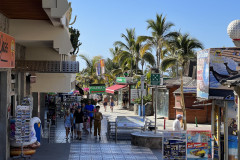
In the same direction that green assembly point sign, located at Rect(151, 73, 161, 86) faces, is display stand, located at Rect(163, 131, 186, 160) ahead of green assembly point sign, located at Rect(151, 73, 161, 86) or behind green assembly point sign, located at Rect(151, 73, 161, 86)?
ahead

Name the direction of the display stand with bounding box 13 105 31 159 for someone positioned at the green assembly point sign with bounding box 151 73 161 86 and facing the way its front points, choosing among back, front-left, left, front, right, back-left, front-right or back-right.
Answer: front-right

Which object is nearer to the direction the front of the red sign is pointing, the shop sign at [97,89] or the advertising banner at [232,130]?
the advertising banner

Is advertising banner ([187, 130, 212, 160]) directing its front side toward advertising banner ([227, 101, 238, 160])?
no

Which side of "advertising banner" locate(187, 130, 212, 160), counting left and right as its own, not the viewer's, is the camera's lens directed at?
front

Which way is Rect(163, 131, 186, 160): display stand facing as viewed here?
toward the camera

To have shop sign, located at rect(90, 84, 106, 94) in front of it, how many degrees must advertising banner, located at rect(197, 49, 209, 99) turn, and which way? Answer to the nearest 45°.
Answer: approximately 135° to its right

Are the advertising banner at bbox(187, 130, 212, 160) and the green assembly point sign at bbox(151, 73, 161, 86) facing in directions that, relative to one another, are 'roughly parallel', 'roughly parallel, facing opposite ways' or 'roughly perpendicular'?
roughly parallel

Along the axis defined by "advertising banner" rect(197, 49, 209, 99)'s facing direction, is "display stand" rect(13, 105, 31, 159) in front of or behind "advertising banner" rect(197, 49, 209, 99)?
in front

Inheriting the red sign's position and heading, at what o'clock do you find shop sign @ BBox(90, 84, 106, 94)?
The shop sign is roughly at 8 o'clock from the red sign.

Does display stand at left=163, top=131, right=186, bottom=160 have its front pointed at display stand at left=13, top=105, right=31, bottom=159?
no

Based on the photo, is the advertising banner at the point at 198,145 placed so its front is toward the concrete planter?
no

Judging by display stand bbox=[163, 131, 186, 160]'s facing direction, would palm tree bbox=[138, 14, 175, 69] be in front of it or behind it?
behind

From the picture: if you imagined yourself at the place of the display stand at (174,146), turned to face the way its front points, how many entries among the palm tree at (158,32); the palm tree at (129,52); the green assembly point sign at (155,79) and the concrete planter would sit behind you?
4

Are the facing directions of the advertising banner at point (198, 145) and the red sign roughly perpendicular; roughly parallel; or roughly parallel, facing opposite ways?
roughly perpendicular

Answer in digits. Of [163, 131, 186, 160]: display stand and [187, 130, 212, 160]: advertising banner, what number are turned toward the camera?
2
